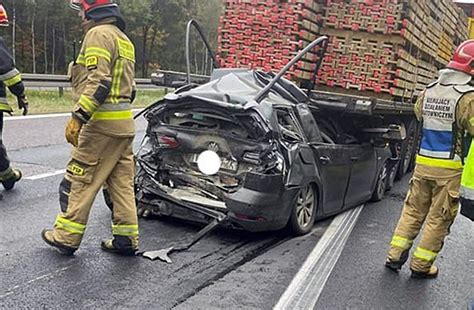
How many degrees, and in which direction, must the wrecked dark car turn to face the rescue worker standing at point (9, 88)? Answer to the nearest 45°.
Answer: approximately 135° to its left

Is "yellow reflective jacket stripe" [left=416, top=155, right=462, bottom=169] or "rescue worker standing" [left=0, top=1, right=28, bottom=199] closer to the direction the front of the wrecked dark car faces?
the yellow reflective jacket stripe

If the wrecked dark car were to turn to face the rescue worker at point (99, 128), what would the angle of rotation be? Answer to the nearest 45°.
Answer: approximately 180°

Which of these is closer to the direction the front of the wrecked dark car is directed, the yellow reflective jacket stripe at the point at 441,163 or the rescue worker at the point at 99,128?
the yellow reflective jacket stripe

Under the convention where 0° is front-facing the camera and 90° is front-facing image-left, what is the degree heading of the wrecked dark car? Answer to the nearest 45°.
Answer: approximately 225°

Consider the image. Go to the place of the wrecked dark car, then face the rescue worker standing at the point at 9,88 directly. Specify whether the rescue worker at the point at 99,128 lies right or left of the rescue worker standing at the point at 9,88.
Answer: left
